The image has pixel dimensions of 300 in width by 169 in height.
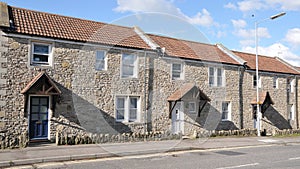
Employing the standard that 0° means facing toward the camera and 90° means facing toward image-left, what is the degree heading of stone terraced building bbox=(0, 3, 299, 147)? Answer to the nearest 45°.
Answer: approximately 315°
